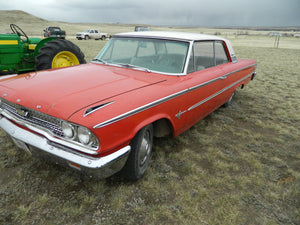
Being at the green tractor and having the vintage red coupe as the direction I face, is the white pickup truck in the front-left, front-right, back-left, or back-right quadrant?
back-left

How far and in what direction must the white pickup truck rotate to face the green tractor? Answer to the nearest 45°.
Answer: approximately 45° to its left

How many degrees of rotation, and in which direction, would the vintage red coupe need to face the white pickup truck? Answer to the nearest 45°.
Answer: approximately 135° to its right

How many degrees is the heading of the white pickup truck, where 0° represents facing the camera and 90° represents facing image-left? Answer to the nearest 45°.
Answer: approximately 45°

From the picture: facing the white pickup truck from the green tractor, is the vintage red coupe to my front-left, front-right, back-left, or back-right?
back-right

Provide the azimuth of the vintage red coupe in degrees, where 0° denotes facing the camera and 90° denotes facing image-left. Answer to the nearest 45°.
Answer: approximately 45°

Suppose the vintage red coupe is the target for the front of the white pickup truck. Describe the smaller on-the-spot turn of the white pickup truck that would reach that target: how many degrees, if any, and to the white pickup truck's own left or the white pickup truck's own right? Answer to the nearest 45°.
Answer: approximately 45° to the white pickup truck's own left

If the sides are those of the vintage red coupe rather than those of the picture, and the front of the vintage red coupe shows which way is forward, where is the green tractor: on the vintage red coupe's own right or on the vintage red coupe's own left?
on the vintage red coupe's own right
